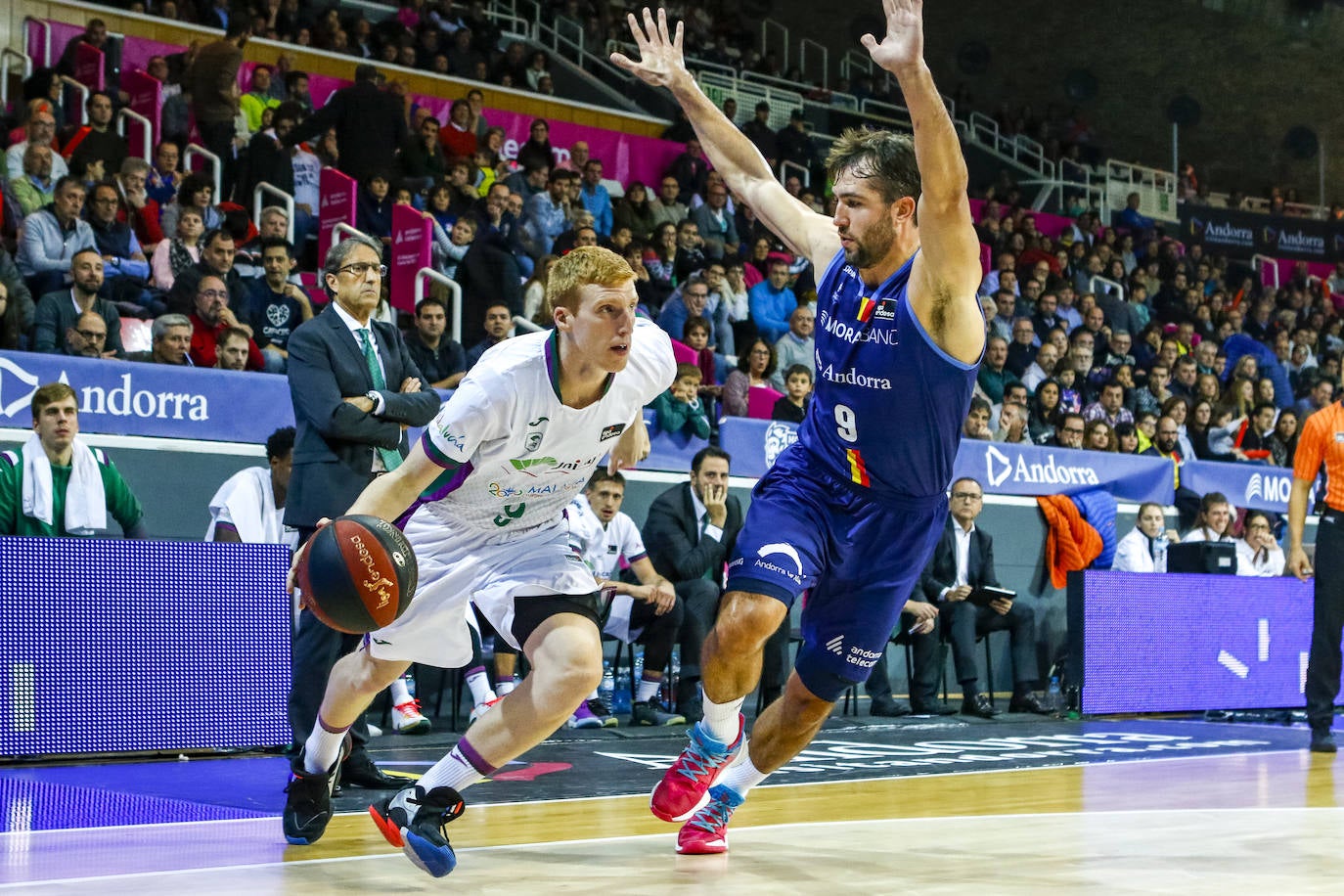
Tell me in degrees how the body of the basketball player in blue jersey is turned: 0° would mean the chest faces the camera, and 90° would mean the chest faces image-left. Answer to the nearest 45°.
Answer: approximately 45°

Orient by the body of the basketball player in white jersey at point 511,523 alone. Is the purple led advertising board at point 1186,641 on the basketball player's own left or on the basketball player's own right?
on the basketball player's own left

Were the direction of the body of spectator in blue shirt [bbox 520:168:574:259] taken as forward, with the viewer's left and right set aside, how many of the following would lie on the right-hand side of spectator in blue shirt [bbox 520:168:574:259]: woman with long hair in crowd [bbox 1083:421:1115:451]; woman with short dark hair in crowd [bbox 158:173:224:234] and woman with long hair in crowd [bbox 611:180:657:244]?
1

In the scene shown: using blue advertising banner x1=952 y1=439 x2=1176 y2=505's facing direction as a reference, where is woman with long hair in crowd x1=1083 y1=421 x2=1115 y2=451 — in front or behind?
behind

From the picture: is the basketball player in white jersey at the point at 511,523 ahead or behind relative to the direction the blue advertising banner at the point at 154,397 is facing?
ahead

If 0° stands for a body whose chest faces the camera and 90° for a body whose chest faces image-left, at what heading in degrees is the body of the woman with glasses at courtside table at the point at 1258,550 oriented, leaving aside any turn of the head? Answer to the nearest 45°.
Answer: approximately 0°

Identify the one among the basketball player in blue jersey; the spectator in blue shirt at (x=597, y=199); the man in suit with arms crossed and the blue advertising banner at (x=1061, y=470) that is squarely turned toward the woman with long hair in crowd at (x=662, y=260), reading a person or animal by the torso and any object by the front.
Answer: the spectator in blue shirt

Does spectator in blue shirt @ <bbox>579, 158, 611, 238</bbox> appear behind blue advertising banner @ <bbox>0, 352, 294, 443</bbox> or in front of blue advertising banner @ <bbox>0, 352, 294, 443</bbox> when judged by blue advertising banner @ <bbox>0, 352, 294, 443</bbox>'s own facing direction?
behind

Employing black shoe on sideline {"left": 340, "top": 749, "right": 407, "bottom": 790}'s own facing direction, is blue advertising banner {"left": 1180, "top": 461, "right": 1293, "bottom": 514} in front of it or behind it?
in front

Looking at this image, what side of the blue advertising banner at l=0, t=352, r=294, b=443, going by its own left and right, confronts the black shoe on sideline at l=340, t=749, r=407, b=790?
front

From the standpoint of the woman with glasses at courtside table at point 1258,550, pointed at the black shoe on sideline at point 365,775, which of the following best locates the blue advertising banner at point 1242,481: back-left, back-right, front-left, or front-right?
back-right

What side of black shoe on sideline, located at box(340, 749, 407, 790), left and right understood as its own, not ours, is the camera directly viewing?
right
